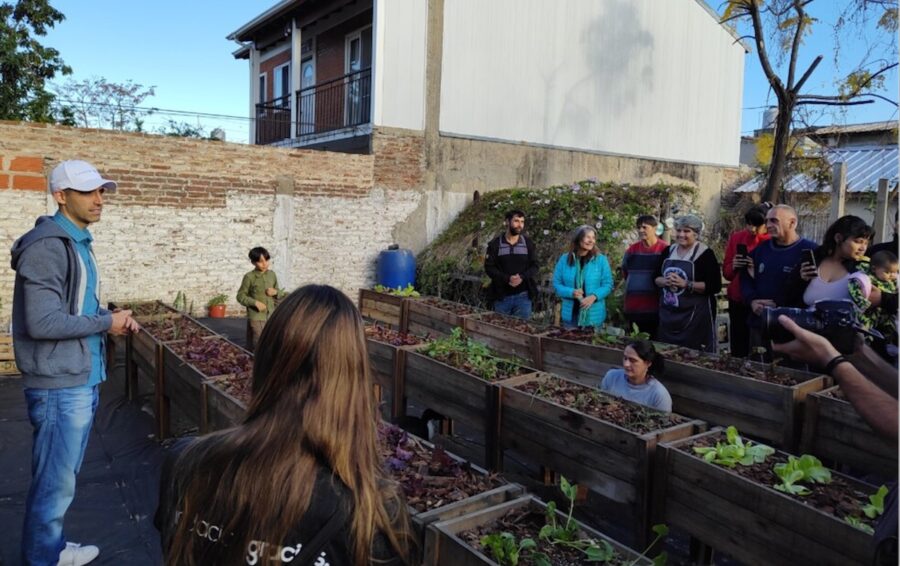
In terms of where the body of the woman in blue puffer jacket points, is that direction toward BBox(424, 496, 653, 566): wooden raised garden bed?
yes

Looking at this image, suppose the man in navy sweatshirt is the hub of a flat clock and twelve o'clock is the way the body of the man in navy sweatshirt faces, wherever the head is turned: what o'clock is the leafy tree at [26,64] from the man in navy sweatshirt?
The leafy tree is roughly at 2 o'clock from the man in navy sweatshirt.

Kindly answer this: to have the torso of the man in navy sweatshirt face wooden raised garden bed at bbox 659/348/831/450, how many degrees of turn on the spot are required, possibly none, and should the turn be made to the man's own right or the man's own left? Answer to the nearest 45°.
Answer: approximately 45° to the man's own left

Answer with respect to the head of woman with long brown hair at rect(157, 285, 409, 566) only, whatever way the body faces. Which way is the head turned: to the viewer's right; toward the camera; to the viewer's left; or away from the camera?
away from the camera

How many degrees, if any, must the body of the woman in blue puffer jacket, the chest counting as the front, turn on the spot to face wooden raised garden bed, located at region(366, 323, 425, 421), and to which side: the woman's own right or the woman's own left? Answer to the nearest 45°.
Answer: approximately 45° to the woman's own right

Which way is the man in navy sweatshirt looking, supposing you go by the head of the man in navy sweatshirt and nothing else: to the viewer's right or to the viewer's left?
to the viewer's left

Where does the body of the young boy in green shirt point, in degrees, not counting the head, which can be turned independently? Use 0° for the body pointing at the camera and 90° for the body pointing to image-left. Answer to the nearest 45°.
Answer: approximately 315°

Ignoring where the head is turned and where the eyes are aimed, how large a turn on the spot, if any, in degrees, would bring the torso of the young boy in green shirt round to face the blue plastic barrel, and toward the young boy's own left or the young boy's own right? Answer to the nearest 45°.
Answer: approximately 90° to the young boy's own left

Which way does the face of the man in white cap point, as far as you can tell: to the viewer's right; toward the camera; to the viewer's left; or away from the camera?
to the viewer's right

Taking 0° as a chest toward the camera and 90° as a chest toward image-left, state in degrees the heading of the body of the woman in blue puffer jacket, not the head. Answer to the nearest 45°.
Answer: approximately 0°

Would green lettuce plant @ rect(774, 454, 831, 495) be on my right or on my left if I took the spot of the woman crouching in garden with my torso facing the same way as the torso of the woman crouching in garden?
on my left
